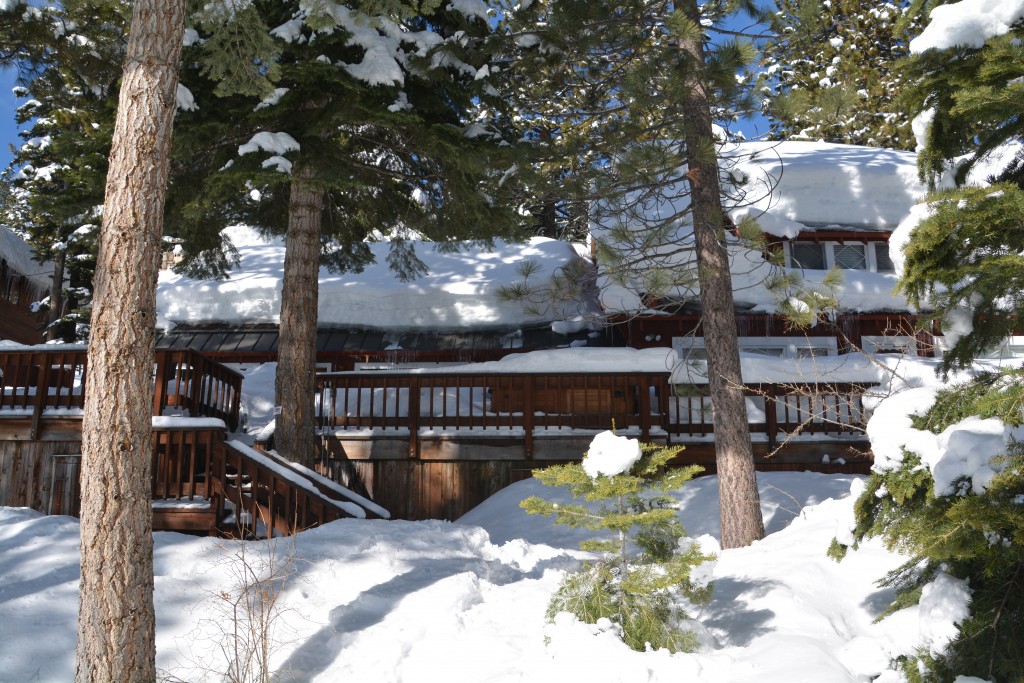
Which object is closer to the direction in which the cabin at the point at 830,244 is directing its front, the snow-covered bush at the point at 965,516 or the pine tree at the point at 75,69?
the snow-covered bush

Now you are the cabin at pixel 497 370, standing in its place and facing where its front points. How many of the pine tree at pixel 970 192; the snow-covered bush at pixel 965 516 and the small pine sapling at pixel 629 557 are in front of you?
3

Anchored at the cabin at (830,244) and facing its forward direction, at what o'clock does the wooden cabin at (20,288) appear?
The wooden cabin is roughly at 3 o'clock from the cabin.

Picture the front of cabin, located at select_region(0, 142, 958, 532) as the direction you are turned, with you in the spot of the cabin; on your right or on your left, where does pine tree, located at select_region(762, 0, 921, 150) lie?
on your left

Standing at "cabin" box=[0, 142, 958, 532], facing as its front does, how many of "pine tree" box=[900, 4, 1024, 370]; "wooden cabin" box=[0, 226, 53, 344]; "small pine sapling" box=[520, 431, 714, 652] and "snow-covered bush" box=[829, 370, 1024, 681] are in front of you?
3

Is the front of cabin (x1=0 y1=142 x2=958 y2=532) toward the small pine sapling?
yes

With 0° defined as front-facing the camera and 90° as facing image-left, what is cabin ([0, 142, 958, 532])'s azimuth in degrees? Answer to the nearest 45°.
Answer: approximately 0°

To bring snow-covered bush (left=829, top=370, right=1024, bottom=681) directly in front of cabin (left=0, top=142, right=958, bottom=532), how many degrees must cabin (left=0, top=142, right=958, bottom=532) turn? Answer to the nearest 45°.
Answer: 0° — it already faces it

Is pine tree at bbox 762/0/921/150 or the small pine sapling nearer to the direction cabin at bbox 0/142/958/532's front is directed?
the small pine sapling

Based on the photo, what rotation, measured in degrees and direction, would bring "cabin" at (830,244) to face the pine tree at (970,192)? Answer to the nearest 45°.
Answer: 0° — it already faces it
